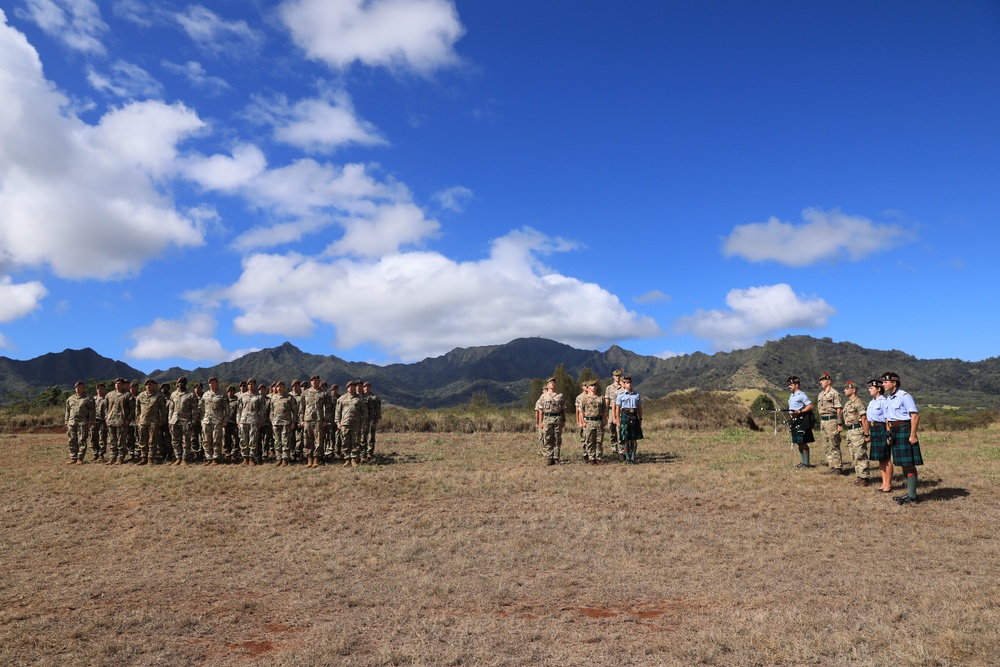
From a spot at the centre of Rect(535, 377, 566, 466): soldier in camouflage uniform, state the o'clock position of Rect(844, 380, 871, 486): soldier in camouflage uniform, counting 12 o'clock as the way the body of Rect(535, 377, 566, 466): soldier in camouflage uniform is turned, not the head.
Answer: Rect(844, 380, 871, 486): soldier in camouflage uniform is roughly at 10 o'clock from Rect(535, 377, 566, 466): soldier in camouflage uniform.

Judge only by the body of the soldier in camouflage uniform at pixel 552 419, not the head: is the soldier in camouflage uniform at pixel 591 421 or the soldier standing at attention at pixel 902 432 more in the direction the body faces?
the soldier standing at attention

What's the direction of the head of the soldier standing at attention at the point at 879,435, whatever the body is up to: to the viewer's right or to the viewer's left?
to the viewer's left

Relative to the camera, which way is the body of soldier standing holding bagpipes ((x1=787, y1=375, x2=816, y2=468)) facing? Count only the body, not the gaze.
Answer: to the viewer's left

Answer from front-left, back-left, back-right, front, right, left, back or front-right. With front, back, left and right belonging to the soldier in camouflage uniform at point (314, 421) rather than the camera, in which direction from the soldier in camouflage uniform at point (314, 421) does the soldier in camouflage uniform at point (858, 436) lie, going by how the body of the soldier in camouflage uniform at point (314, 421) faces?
front-left

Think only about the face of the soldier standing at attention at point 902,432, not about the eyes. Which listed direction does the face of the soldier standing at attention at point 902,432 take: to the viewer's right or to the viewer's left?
to the viewer's left

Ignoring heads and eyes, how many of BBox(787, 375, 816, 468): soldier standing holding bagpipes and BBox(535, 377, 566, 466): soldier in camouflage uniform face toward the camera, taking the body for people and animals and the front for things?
1

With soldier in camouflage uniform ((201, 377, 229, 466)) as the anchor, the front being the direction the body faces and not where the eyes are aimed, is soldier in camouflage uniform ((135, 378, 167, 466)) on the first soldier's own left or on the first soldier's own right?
on the first soldier's own right

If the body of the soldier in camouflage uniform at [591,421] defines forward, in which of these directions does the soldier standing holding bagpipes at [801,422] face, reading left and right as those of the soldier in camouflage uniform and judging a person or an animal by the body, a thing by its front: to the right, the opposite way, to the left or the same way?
to the right

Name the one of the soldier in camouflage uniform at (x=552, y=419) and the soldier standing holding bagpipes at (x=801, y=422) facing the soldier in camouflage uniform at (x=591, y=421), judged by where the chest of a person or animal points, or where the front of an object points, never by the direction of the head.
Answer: the soldier standing holding bagpipes

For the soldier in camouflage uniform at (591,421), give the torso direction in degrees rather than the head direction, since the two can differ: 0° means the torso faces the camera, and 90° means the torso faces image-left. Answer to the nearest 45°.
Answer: approximately 0°

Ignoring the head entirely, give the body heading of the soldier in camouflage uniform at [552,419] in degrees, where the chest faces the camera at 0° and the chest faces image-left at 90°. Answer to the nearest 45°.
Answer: approximately 0°

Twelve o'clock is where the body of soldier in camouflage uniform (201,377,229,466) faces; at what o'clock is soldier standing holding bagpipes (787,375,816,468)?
The soldier standing holding bagpipes is roughly at 10 o'clock from the soldier in camouflage uniform.

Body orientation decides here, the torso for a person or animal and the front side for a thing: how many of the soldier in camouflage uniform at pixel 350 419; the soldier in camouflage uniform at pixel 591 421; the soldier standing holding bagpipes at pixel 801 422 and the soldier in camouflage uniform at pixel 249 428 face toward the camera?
3
